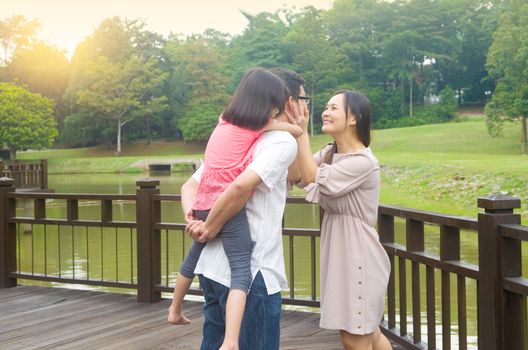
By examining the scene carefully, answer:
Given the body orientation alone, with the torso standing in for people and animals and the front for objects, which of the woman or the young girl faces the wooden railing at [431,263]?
the young girl

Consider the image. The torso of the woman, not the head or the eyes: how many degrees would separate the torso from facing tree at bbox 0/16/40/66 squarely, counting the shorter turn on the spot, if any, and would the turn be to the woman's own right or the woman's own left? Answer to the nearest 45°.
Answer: approximately 90° to the woman's own right

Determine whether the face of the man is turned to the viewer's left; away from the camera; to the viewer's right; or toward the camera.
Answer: to the viewer's right

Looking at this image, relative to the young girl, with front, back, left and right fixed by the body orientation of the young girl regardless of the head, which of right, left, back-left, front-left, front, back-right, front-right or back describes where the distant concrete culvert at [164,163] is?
front-left

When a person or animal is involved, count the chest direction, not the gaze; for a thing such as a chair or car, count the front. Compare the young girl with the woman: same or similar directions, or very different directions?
very different directions

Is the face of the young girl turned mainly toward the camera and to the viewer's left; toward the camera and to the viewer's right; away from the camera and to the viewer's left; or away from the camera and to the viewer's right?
away from the camera and to the viewer's right

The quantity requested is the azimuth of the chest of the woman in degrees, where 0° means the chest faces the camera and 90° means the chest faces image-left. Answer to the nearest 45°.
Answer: approximately 45°

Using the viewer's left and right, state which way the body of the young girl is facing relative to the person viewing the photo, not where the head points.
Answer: facing away from the viewer and to the right of the viewer

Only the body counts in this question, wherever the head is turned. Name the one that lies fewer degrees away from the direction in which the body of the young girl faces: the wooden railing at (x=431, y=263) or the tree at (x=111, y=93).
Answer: the wooden railing

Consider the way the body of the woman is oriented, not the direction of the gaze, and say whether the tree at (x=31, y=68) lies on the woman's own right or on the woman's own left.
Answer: on the woman's own right
